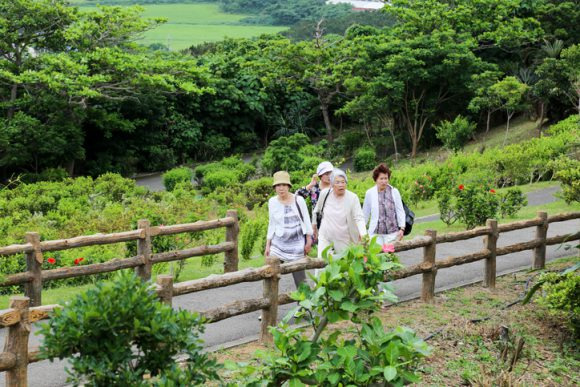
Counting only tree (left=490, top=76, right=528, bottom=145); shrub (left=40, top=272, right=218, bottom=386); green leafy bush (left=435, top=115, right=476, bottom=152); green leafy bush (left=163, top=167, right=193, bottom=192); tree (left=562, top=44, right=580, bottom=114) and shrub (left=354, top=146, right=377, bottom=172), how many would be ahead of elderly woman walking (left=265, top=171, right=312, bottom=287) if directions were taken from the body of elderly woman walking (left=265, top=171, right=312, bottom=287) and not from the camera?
1

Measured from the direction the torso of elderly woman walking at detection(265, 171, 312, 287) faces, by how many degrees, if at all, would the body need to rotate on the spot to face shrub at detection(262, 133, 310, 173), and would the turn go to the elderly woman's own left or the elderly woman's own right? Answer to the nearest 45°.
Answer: approximately 180°

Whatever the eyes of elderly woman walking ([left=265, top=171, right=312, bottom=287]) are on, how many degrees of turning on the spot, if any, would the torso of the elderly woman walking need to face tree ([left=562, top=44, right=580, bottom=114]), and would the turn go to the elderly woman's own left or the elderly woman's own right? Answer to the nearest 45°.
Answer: approximately 135° to the elderly woman's own left

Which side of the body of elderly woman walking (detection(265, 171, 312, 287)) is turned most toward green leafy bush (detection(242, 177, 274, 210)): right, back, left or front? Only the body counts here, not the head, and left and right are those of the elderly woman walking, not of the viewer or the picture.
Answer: back

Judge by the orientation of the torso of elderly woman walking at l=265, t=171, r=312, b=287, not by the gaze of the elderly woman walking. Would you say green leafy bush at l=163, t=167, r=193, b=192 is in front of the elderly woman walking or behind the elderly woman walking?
behind

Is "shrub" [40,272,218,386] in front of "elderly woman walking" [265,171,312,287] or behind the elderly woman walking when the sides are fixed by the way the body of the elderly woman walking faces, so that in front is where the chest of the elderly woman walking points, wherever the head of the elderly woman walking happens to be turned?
in front

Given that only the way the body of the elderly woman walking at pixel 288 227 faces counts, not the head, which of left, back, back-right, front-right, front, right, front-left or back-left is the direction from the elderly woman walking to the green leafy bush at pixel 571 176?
back-left

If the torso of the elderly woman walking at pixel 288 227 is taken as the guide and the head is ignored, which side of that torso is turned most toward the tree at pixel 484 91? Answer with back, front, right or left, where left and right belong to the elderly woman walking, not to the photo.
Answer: back

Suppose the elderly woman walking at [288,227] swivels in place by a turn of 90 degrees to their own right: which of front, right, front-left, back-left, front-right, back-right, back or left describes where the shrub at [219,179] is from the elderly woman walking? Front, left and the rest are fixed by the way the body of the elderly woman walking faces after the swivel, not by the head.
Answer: right

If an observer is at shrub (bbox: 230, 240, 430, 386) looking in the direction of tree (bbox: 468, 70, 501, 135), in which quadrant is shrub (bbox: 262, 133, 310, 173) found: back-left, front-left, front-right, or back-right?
front-left

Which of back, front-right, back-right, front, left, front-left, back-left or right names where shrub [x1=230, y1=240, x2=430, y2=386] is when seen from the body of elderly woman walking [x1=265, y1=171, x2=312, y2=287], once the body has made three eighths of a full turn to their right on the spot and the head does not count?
back-left

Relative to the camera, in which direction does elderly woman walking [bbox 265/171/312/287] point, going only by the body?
toward the camera

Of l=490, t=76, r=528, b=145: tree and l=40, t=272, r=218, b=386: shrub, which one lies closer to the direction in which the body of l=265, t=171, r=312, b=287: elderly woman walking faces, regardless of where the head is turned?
the shrub

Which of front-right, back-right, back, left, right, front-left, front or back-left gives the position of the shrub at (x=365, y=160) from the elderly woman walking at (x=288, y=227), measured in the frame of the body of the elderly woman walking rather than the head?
back

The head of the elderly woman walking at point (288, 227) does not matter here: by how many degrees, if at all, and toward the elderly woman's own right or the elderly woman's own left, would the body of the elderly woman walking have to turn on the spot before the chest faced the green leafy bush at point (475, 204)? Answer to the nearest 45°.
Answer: approximately 135° to the elderly woman's own left

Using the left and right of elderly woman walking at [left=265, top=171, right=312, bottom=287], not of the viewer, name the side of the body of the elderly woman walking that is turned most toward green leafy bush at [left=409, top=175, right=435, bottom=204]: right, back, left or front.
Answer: back

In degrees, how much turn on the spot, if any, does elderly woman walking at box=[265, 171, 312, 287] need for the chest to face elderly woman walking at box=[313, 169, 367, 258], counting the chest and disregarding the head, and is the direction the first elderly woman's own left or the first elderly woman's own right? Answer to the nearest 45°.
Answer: approximately 90° to the first elderly woman's own left
